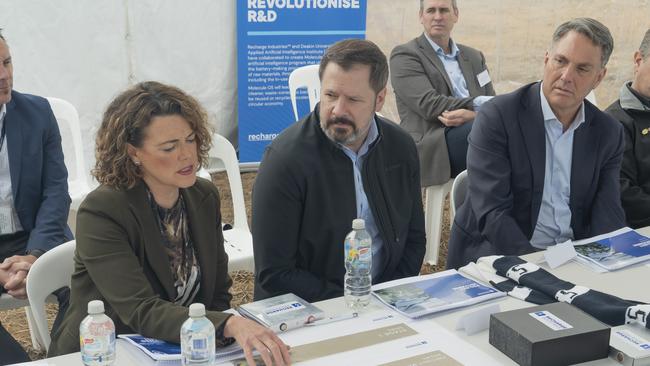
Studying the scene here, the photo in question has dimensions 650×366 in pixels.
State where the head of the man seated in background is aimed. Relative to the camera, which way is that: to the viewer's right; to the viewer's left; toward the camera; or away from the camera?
toward the camera

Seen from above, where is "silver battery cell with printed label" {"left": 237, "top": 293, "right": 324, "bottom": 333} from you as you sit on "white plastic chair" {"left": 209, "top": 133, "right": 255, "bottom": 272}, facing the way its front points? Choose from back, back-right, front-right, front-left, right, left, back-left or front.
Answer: front

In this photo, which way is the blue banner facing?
toward the camera

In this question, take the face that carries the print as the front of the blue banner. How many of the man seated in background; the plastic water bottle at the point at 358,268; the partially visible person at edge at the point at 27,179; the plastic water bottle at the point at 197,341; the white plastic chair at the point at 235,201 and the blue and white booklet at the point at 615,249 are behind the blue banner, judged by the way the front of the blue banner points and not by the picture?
0

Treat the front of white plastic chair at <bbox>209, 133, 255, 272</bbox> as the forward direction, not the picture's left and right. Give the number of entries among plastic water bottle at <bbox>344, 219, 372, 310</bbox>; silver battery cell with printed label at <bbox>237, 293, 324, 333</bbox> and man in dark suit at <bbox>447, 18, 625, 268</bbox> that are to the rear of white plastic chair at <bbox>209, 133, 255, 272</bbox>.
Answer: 0

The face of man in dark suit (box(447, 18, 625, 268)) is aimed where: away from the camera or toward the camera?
toward the camera

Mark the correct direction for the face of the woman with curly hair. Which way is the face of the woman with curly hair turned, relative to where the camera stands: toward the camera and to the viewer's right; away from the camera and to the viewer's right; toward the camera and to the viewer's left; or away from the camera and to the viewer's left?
toward the camera and to the viewer's right

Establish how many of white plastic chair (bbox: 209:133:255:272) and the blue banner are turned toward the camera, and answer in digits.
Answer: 2

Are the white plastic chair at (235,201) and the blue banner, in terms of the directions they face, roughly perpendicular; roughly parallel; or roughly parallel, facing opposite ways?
roughly parallel

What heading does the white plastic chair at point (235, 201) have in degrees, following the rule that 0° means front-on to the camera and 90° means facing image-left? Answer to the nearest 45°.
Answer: approximately 0°

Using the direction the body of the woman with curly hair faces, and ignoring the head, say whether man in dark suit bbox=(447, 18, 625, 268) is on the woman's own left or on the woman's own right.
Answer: on the woman's own left

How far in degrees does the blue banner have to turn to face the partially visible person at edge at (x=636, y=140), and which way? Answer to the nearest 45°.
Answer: approximately 45° to its left

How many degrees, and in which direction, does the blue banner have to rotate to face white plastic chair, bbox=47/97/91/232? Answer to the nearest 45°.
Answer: approximately 45° to its right

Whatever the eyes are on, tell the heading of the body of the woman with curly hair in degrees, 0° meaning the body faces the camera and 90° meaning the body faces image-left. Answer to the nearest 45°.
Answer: approximately 315°

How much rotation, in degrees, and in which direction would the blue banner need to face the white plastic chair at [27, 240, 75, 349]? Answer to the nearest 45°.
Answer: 0° — it already faces it

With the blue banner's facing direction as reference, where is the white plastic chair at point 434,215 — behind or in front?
in front

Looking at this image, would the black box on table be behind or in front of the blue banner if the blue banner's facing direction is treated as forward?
in front

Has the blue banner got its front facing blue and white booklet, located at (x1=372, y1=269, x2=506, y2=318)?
yes

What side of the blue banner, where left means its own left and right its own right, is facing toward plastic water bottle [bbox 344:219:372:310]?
front
